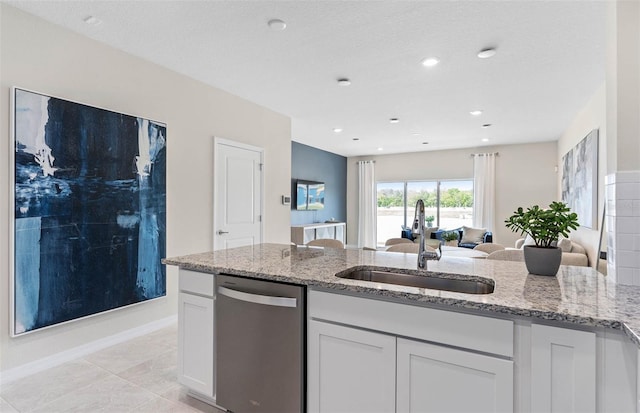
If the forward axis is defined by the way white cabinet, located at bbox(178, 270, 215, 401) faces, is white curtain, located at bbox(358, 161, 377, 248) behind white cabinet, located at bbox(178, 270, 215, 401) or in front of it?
behind

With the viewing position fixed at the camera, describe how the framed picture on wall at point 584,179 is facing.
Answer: facing to the left of the viewer

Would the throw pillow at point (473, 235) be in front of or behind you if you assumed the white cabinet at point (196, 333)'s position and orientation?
behind

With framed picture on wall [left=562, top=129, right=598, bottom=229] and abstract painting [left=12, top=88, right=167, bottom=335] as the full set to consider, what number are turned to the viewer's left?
1

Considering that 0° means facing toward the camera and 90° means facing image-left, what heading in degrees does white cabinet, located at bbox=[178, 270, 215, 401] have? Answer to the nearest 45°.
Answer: approximately 45°

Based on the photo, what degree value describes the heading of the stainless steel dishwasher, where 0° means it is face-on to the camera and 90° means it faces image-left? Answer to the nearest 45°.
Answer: approximately 45°

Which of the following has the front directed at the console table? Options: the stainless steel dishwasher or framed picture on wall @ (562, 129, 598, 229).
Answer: the framed picture on wall

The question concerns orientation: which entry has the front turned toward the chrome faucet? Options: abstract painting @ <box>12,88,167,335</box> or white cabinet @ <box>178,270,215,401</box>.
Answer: the abstract painting

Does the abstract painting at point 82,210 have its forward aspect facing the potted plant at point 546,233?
yes

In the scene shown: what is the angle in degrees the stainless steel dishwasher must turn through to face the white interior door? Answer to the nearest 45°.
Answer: approximately 135° to its right
